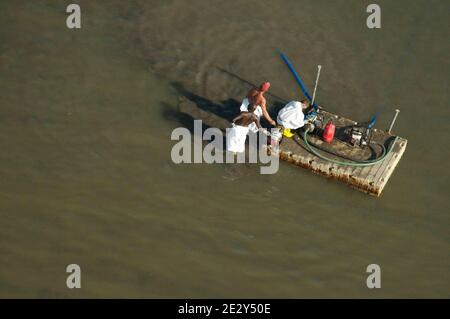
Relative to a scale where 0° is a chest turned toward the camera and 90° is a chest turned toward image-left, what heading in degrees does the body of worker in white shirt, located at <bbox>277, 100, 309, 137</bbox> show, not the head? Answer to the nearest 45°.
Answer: approximately 270°

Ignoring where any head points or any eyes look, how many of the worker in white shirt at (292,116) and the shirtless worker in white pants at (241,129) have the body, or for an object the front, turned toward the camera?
0

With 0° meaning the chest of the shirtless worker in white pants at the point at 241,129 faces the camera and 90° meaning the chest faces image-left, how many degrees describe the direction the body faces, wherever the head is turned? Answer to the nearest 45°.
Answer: approximately 225°
